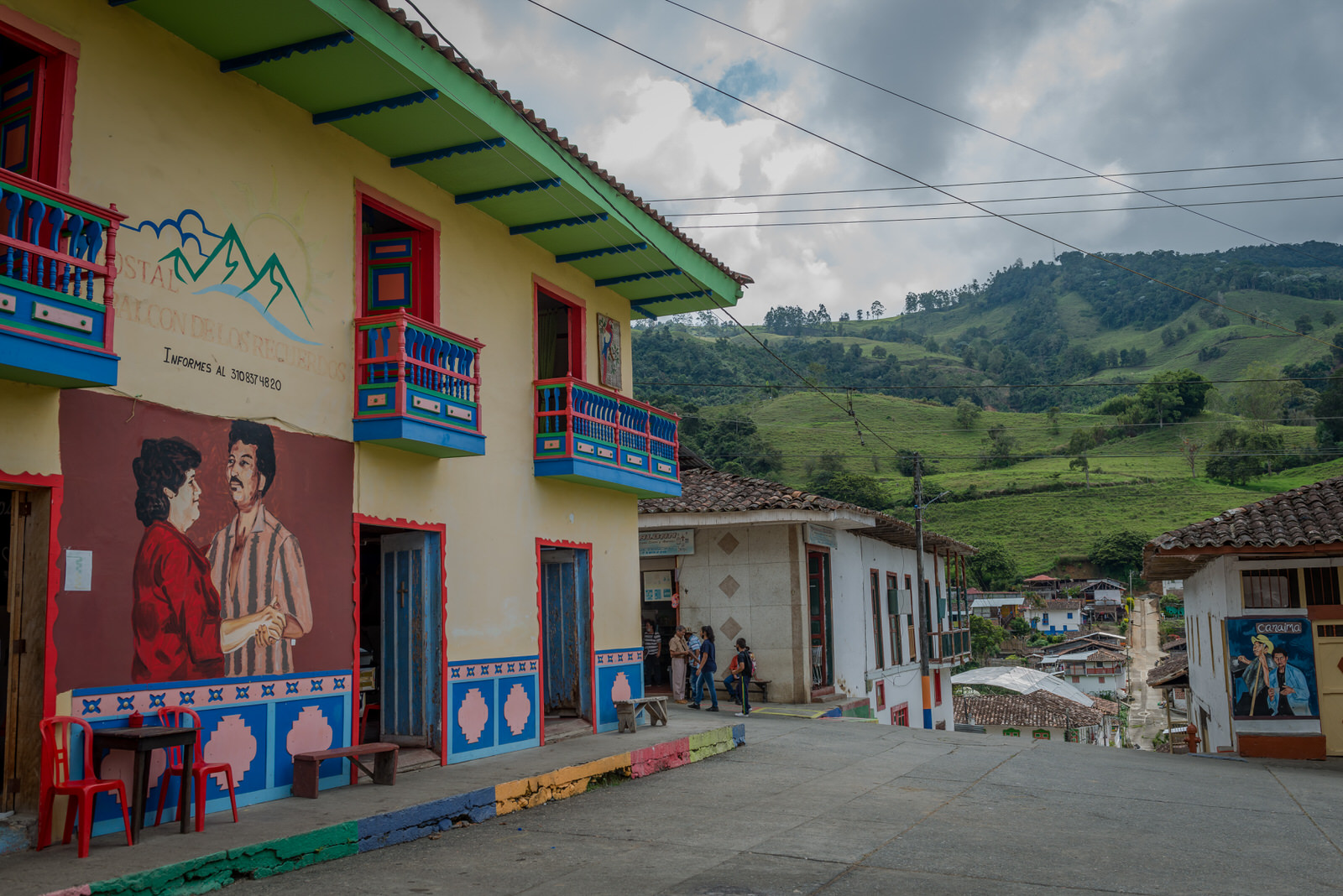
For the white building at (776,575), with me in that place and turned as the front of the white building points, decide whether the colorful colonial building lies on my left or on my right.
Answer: on my right

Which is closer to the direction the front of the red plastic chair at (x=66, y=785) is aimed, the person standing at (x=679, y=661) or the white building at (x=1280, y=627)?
the white building

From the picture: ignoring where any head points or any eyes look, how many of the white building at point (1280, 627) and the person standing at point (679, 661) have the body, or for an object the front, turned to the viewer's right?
1

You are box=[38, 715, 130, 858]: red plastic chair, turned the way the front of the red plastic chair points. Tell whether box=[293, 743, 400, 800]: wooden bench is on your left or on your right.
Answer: on your left

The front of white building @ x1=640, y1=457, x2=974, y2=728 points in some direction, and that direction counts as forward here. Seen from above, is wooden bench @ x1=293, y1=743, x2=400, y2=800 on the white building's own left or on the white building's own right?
on the white building's own right

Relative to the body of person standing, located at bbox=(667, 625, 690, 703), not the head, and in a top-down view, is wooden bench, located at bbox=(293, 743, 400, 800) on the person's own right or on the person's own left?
on the person's own right

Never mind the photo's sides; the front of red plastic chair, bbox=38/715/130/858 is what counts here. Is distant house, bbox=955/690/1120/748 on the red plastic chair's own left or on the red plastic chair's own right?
on the red plastic chair's own left

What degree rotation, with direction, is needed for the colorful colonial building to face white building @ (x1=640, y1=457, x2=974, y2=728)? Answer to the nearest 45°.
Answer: approximately 90° to its left

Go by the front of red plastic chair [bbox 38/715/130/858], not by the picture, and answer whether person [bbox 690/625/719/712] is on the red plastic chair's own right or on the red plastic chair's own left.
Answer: on the red plastic chair's own left
